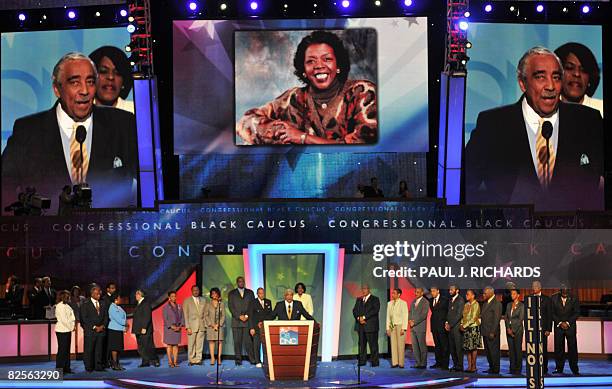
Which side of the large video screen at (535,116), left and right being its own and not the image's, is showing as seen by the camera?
front

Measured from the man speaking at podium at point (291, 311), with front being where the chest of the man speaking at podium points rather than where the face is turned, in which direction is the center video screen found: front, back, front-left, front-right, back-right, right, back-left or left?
back

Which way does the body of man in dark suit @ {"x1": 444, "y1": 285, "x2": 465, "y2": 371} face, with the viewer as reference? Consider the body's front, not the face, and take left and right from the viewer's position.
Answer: facing the viewer and to the left of the viewer

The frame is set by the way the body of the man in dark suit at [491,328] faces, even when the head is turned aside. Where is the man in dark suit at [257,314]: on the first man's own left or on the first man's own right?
on the first man's own right

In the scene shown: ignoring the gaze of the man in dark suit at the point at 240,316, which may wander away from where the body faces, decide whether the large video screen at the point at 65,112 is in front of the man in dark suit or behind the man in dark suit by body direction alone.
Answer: behind

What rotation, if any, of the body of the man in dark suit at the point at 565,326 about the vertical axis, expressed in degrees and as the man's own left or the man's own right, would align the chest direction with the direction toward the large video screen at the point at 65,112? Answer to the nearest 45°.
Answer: approximately 135° to the man's own right

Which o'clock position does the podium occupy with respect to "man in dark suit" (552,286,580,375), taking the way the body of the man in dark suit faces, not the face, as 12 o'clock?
The podium is roughly at 2 o'clock from the man in dark suit.

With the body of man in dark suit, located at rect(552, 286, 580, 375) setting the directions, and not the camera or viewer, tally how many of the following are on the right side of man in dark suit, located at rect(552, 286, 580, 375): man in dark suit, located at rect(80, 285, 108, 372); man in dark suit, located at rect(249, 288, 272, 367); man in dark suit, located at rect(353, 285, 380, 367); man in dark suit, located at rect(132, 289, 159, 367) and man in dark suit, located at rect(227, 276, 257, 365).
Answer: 5

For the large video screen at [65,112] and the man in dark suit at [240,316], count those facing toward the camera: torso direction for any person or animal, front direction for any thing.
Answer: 2
